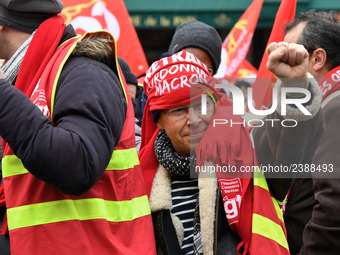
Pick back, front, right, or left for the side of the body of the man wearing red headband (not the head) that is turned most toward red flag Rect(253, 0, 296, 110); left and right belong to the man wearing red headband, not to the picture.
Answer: back

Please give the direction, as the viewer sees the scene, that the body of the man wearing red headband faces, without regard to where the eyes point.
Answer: toward the camera

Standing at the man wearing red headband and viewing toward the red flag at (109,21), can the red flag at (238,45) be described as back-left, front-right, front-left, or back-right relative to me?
front-right

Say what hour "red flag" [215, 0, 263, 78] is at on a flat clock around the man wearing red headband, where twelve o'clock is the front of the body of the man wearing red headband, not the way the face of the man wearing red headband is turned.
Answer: The red flag is roughly at 6 o'clock from the man wearing red headband.

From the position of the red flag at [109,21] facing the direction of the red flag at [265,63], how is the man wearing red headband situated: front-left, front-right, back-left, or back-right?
front-right

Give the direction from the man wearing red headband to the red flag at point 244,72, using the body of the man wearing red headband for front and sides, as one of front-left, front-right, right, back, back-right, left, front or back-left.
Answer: back

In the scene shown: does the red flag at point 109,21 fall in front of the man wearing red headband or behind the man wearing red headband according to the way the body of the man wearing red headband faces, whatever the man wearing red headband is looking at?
behind

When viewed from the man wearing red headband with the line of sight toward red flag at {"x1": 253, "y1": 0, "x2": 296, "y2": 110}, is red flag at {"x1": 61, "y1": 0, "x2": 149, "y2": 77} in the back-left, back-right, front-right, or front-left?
front-left
